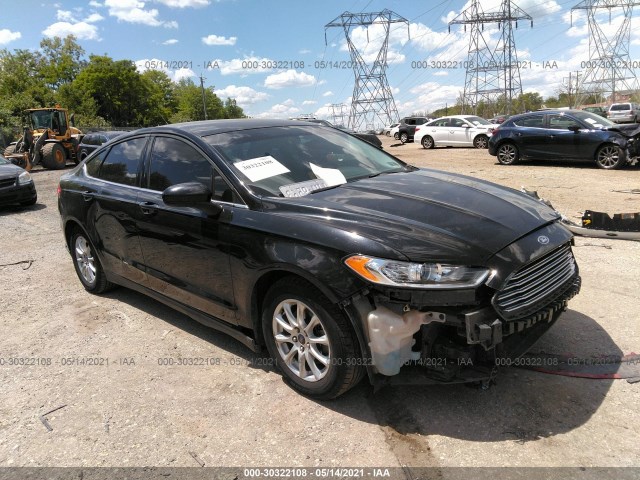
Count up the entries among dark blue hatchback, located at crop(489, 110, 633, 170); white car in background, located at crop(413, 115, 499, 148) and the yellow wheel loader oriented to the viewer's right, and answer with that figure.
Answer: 2

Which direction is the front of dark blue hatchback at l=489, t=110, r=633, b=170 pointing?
to the viewer's right

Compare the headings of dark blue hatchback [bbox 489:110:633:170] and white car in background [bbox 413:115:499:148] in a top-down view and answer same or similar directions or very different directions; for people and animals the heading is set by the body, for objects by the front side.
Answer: same or similar directions

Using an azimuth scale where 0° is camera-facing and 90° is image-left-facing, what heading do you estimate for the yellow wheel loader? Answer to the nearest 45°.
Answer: approximately 45°

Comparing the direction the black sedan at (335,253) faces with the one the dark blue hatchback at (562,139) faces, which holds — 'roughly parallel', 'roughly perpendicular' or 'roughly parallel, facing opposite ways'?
roughly parallel

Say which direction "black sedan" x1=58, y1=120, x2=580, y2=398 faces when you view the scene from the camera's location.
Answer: facing the viewer and to the right of the viewer

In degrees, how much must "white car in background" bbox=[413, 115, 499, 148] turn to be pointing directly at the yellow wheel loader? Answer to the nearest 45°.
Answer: approximately 180°

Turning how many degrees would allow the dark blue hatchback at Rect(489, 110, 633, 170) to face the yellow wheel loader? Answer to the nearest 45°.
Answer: approximately 180°

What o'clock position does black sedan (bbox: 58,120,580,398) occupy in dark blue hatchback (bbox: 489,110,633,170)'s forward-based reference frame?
black sedan (bbox: 58,120,580,398) is roughly at 3 o'clock from dark blue hatchback (bbox: 489,110,633,170).

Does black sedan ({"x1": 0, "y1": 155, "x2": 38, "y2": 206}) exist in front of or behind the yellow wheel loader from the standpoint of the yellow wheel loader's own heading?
in front

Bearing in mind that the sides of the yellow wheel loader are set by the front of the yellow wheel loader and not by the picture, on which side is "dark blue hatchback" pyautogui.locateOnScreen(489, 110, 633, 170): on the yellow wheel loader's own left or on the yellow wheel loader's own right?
on the yellow wheel loader's own left

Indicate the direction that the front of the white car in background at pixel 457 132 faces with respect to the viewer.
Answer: facing to the right of the viewer

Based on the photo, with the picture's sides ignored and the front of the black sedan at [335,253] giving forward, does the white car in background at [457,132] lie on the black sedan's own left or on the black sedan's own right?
on the black sedan's own left

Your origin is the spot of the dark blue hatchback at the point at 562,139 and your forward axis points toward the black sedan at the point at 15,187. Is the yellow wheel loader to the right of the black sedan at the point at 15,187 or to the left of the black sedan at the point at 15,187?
right

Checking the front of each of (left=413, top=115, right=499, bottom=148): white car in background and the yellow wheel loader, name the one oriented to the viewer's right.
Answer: the white car in background

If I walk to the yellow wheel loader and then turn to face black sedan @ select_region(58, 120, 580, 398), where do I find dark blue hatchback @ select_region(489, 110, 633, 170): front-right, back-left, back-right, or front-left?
front-left
